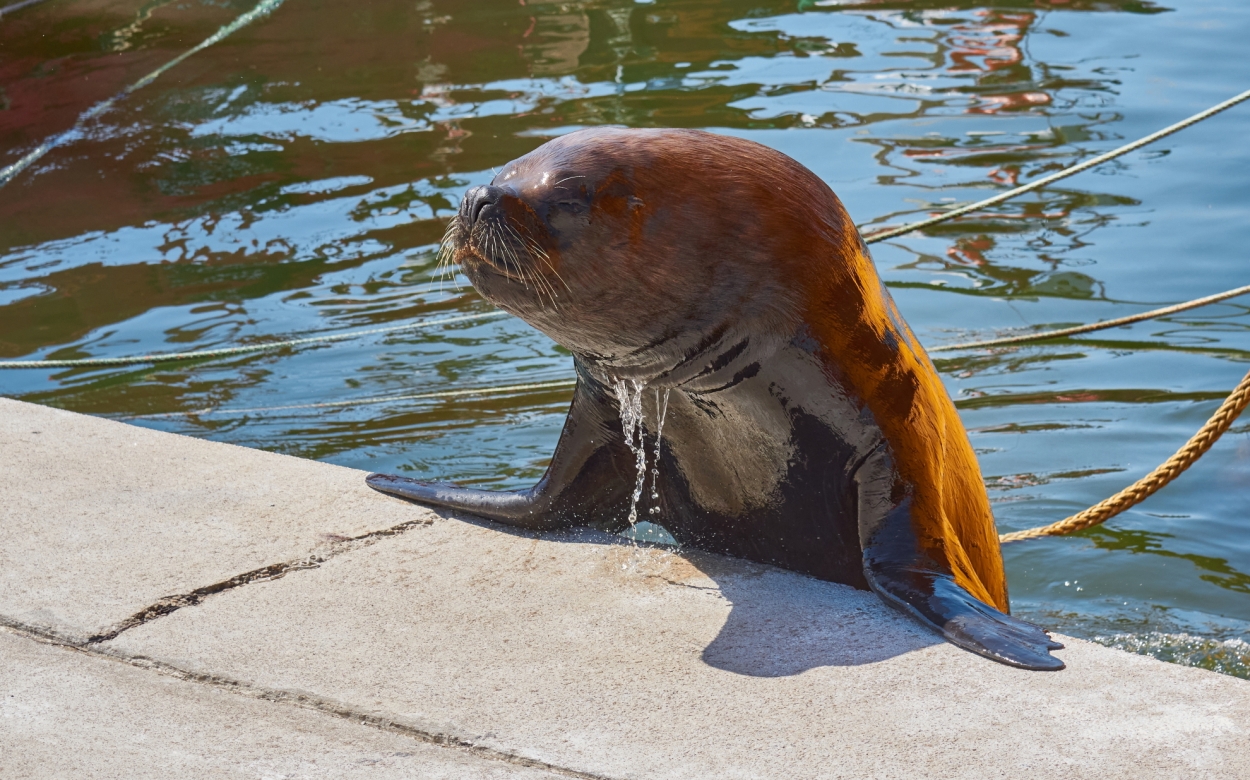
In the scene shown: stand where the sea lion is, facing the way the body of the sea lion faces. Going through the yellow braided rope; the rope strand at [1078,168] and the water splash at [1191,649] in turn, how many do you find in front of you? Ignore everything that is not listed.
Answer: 0

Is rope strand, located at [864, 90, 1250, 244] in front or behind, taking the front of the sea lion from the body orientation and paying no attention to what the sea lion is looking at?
behind

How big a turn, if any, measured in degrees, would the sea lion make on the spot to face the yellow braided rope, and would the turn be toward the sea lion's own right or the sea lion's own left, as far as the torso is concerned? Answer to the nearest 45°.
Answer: approximately 180°

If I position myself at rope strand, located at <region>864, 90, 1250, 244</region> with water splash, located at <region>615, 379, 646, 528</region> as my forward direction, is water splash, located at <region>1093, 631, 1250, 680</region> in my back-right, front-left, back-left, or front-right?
front-left

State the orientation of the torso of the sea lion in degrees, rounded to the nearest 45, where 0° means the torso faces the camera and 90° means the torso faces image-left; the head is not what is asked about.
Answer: approximately 45°

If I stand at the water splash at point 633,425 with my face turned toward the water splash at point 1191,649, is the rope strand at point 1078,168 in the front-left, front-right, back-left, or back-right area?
front-left
